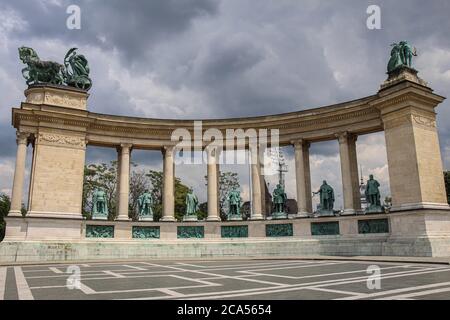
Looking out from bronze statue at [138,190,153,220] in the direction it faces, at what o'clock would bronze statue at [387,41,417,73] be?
bronze statue at [387,41,417,73] is roughly at 10 o'clock from bronze statue at [138,190,153,220].

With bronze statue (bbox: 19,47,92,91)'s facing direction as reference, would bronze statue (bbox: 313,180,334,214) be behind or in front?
behind

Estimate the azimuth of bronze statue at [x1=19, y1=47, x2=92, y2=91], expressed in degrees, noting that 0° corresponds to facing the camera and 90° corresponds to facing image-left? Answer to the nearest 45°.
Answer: approximately 90°

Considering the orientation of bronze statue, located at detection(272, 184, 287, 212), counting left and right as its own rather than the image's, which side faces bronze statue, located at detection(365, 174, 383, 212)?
left

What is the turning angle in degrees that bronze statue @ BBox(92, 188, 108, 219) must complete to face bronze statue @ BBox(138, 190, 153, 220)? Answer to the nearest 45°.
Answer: approximately 90° to its left

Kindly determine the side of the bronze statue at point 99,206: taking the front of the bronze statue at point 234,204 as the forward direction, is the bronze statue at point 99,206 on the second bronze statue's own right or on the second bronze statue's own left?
on the second bronze statue's own right

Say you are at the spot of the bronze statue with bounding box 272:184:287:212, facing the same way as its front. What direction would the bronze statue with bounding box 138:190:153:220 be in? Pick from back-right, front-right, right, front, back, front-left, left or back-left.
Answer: right

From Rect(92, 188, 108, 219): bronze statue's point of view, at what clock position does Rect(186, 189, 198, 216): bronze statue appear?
Rect(186, 189, 198, 216): bronze statue is roughly at 9 o'clock from Rect(92, 188, 108, 219): bronze statue.

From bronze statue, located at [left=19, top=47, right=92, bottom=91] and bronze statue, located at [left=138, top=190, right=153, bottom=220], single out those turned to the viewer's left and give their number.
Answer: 1

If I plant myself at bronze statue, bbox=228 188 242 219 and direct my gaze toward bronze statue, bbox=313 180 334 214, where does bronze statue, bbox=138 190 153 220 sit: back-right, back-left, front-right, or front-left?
back-right
